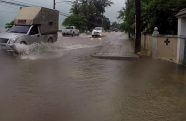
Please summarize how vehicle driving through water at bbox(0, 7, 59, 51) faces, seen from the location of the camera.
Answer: facing the viewer and to the left of the viewer

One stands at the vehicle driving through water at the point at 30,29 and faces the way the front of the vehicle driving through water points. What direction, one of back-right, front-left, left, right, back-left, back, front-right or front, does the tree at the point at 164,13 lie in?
back-left

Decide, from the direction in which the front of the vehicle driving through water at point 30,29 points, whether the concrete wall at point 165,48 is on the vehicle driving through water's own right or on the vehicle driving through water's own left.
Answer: on the vehicle driving through water's own left

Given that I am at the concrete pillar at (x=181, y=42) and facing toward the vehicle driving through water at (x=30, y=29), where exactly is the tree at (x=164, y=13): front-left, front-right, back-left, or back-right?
front-right

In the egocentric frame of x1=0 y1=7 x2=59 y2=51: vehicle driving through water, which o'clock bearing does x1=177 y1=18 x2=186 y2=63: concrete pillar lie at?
The concrete pillar is roughly at 9 o'clock from the vehicle driving through water.
